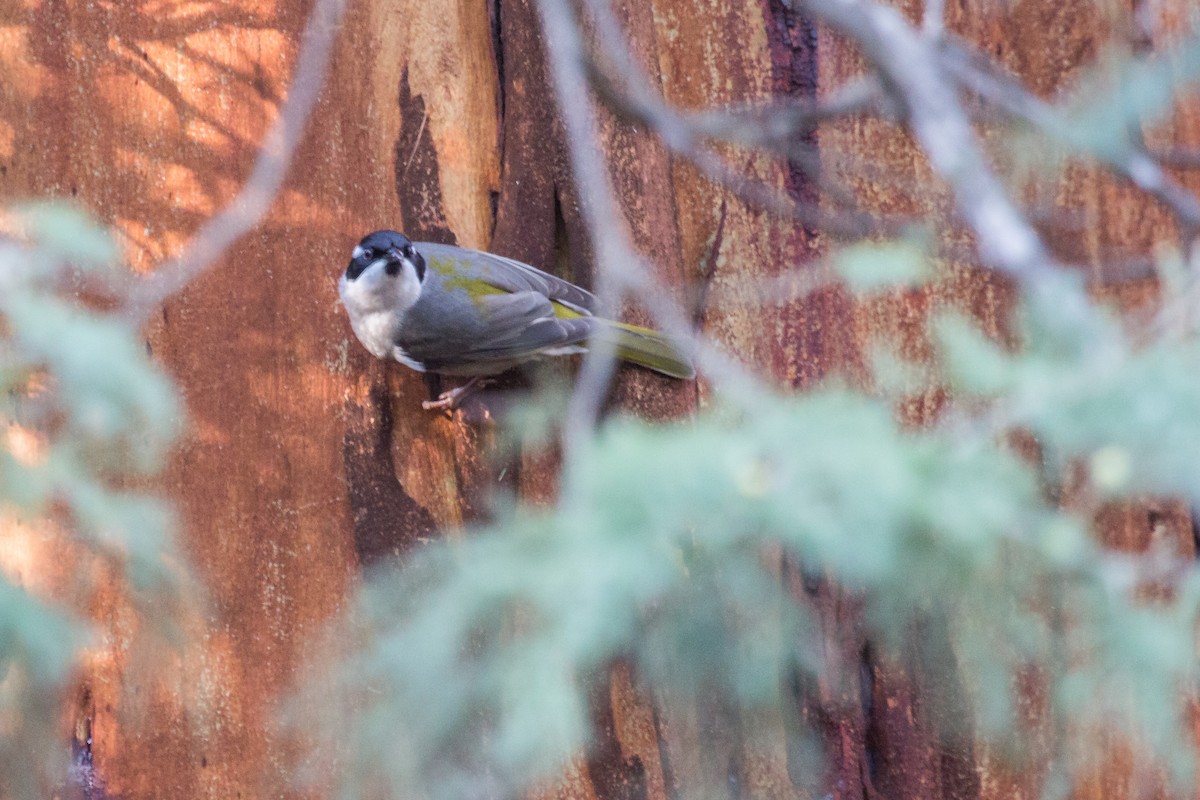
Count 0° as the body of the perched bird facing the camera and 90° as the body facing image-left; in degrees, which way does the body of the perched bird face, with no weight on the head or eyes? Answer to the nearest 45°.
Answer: approximately 90°

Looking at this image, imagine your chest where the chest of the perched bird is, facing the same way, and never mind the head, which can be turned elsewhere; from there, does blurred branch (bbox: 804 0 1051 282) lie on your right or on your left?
on your left

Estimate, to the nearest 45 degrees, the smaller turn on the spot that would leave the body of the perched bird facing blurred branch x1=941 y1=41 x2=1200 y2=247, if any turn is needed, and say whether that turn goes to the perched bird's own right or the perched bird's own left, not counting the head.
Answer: approximately 135° to the perched bird's own left
